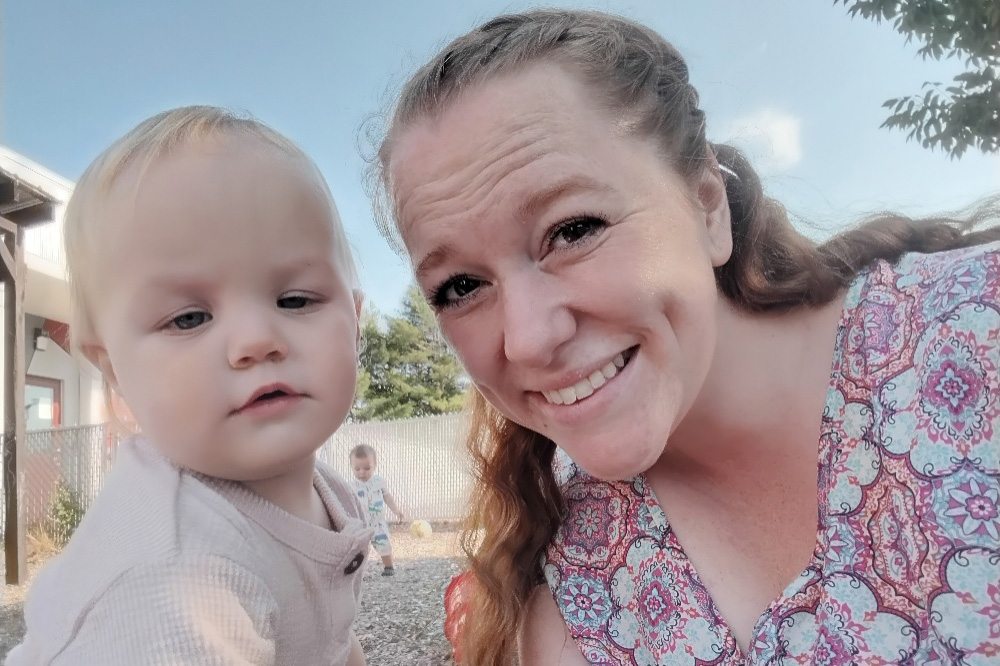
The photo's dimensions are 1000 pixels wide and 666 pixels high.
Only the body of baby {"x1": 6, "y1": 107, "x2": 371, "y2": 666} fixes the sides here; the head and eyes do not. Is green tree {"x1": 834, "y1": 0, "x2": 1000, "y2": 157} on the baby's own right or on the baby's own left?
on the baby's own left

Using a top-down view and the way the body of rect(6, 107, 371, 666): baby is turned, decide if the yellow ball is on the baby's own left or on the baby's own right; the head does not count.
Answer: on the baby's own left

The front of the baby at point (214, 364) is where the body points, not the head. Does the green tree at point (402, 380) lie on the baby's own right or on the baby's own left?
on the baby's own left

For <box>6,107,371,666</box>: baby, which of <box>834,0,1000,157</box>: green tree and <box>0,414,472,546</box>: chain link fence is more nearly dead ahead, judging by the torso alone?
the green tree

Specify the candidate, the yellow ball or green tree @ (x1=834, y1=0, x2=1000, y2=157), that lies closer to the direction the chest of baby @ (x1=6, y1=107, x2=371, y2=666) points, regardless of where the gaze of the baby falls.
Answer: the green tree

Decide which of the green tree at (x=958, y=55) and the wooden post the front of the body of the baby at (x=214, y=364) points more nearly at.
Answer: the green tree

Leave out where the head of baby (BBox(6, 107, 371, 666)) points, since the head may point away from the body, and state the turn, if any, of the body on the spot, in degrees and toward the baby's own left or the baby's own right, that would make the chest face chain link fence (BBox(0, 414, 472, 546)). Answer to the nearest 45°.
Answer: approximately 135° to the baby's own left

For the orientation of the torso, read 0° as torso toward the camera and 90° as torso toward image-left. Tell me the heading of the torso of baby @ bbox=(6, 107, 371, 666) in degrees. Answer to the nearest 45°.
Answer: approximately 315°
